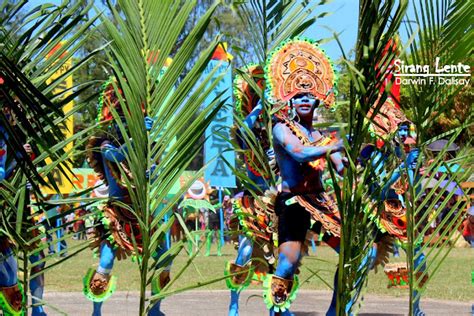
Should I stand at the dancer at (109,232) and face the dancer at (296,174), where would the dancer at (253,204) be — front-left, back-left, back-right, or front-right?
front-left

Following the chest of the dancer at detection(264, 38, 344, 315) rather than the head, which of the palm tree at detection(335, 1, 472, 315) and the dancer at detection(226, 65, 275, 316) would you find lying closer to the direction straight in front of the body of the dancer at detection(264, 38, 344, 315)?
the palm tree

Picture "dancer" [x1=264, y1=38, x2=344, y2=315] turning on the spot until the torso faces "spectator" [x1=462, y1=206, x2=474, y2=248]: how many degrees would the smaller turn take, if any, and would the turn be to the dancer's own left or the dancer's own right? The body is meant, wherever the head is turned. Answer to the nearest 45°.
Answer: approximately 90° to the dancer's own left

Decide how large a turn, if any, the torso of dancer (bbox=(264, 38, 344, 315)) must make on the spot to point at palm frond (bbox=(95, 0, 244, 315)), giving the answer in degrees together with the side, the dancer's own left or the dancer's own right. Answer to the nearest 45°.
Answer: approximately 45° to the dancer's own right

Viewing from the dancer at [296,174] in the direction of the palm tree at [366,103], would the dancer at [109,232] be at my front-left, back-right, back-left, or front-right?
back-right

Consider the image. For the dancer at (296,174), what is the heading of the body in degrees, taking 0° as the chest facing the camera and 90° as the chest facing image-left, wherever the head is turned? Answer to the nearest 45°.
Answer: approximately 315°

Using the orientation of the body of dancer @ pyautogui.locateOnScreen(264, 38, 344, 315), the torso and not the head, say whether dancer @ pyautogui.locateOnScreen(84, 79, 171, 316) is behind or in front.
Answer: behind

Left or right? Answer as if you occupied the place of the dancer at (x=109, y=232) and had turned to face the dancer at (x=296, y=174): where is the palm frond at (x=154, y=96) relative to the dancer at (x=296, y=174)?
right
